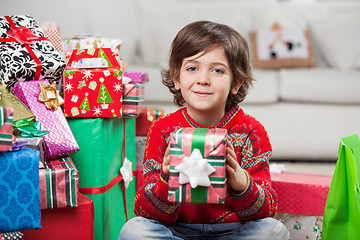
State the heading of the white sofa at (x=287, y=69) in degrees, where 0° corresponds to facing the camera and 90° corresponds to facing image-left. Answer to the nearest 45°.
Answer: approximately 0°

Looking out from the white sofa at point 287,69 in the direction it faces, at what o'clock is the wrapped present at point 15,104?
The wrapped present is roughly at 1 o'clock from the white sofa.

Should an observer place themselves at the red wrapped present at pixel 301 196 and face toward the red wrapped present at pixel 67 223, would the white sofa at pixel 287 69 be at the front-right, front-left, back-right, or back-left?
back-right

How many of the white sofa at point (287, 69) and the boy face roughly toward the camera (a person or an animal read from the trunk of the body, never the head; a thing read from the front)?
2

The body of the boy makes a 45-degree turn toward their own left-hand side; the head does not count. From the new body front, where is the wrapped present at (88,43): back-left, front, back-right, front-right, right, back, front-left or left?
back
